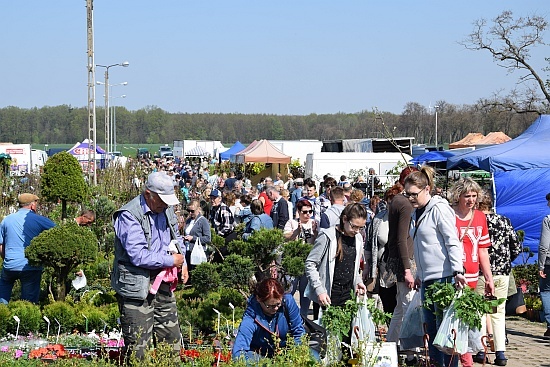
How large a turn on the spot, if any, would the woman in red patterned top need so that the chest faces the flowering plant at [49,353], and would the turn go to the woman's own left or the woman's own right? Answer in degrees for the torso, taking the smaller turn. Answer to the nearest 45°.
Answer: approximately 90° to the woman's own right

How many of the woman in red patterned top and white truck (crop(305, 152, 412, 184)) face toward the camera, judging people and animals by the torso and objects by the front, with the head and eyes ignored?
1

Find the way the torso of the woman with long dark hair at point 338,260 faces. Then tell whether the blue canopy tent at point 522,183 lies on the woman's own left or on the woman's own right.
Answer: on the woman's own left

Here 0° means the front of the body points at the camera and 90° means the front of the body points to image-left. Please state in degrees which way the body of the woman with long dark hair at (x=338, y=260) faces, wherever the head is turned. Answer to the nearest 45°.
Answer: approximately 315°

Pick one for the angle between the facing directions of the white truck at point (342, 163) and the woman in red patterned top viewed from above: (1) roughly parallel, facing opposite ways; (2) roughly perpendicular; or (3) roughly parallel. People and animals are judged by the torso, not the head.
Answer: roughly perpendicular
